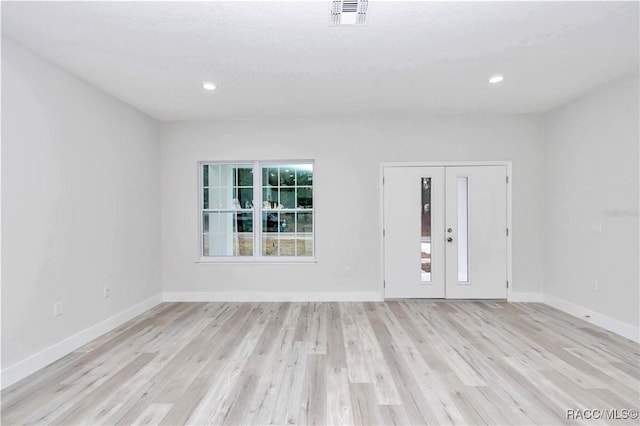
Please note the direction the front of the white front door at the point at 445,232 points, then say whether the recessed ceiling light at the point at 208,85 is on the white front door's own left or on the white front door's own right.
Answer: on the white front door's own right

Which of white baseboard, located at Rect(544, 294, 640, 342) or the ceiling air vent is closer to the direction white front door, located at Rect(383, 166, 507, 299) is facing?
the ceiling air vent

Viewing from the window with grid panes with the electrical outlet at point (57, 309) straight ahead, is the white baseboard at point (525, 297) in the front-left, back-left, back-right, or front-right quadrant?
back-left

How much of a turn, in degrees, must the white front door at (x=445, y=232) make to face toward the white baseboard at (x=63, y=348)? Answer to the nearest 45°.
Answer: approximately 45° to its right

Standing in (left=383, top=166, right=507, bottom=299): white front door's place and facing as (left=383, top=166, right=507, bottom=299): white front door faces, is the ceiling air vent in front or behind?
in front

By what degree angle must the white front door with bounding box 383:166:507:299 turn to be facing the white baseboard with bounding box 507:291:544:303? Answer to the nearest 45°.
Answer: approximately 90° to its left

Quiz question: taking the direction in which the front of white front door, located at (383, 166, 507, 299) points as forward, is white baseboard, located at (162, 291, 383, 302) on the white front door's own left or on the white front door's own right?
on the white front door's own right

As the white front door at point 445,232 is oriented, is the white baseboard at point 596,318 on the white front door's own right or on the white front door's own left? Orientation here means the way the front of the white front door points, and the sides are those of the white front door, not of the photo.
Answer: on the white front door's own left

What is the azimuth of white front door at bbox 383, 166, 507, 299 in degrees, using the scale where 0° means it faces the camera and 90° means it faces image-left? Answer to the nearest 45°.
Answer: approximately 0°
